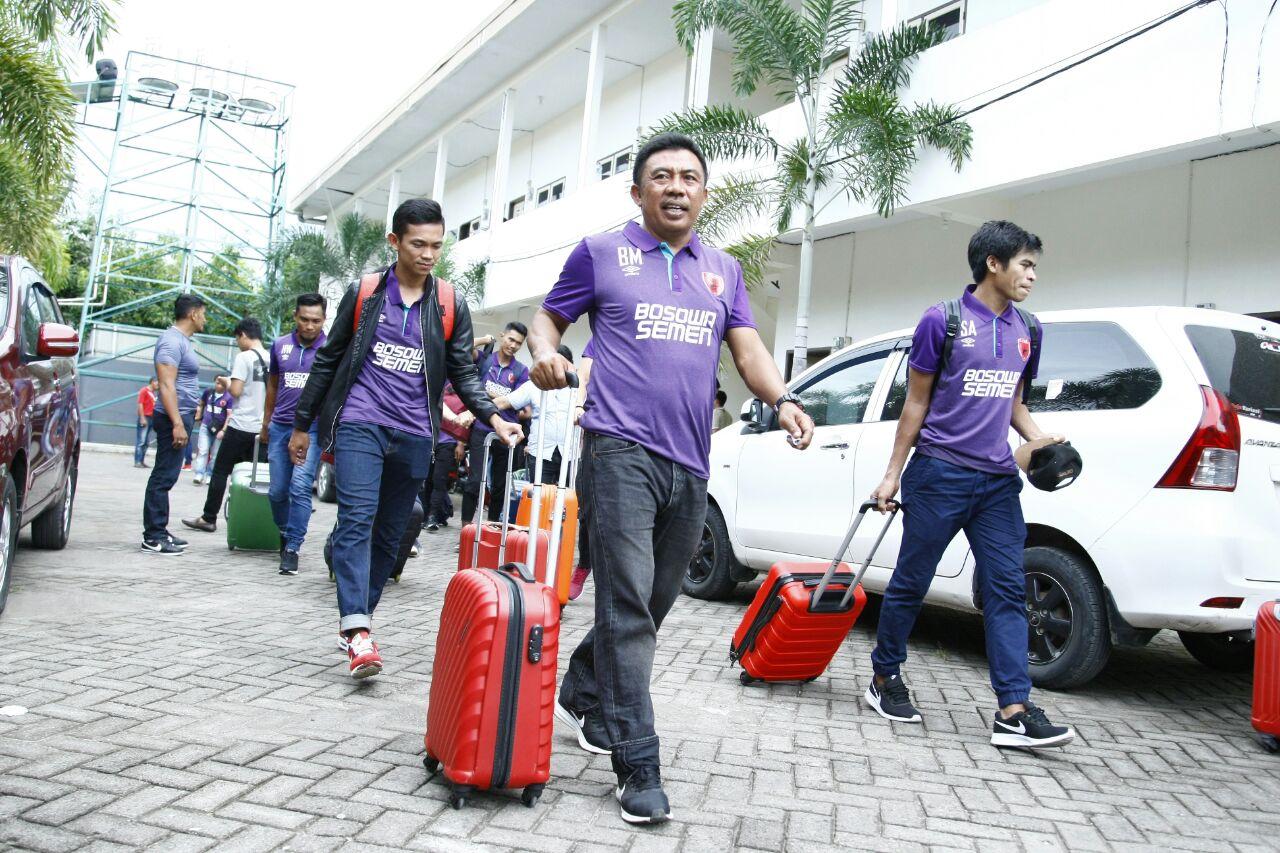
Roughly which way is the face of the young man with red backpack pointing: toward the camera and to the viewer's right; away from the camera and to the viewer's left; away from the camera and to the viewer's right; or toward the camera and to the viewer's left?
toward the camera and to the viewer's right

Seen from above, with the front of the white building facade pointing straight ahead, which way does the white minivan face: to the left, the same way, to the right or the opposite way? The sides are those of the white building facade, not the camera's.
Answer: to the right

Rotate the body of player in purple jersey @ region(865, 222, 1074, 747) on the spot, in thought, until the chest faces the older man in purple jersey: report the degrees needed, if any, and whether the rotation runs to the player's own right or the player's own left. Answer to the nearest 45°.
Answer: approximately 90° to the player's own right

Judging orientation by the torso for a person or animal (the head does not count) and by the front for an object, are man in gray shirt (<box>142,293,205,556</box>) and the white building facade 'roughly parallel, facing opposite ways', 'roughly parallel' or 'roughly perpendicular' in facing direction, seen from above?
roughly parallel, facing opposite ways

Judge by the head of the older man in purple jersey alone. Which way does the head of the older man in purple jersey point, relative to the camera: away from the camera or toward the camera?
toward the camera

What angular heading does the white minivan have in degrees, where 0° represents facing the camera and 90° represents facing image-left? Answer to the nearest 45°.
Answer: approximately 135°

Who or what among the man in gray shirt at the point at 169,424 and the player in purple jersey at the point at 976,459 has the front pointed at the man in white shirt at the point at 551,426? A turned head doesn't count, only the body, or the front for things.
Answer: the man in gray shirt

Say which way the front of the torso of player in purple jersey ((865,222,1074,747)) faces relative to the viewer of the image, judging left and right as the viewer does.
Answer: facing the viewer and to the right of the viewer

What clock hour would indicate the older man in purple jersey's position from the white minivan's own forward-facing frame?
The older man in purple jersey is roughly at 9 o'clock from the white minivan.

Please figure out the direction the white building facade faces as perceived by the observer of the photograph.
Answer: facing the viewer and to the left of the viewer

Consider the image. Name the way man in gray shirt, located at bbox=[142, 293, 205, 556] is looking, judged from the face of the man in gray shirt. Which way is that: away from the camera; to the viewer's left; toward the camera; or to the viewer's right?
to the viewer's right

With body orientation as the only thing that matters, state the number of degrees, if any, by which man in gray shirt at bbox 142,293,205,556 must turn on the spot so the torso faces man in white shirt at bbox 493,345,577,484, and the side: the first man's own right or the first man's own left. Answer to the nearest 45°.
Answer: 0° — they already face them

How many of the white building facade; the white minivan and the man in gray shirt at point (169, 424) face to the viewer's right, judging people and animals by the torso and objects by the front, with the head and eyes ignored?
1

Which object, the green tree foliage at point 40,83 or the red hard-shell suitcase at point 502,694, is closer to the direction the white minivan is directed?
the green tree foliage

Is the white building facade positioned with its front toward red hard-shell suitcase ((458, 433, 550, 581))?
yes
